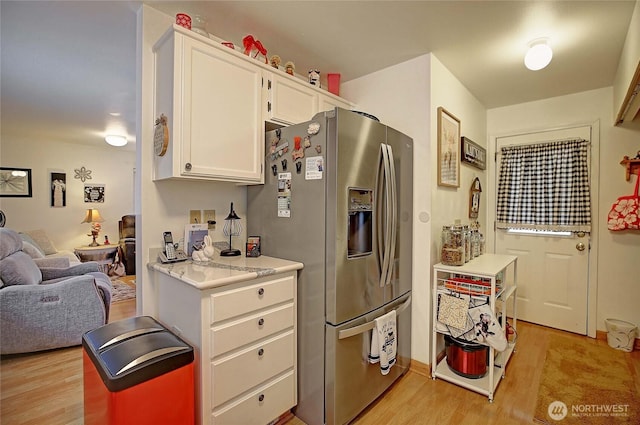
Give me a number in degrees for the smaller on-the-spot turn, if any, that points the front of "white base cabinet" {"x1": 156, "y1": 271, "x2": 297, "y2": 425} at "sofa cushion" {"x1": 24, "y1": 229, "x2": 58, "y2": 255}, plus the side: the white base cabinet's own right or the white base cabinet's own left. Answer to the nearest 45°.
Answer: approximately 180°

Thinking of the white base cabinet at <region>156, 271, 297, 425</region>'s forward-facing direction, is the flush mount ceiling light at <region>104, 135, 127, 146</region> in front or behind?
behind

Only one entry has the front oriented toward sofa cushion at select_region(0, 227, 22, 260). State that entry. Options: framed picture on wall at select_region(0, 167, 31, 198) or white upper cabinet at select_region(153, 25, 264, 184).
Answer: the framed picture on wall
